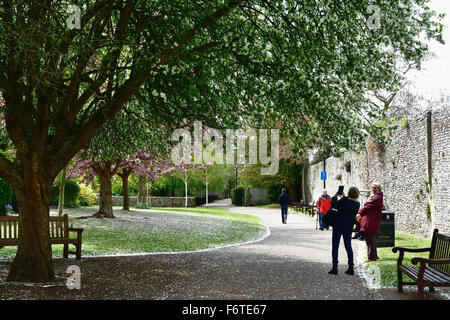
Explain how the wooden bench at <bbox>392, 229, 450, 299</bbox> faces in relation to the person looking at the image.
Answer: facing the viewer and to the left of the viewer

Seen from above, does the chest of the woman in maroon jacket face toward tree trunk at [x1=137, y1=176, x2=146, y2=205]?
no

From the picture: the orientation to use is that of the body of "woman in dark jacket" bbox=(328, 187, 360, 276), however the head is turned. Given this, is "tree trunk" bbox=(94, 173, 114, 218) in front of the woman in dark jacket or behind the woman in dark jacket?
in front

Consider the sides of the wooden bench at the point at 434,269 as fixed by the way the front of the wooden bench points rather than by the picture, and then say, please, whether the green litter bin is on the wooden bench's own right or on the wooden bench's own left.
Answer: on the wooden bench's own right

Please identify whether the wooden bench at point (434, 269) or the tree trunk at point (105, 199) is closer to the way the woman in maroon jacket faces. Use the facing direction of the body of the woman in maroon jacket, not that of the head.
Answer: the tree trunk

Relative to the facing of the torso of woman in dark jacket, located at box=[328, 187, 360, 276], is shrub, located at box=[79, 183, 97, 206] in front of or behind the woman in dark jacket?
in front

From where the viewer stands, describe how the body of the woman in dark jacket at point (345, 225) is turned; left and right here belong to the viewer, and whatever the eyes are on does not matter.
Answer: facing away from the viewer and to the left of the viewer

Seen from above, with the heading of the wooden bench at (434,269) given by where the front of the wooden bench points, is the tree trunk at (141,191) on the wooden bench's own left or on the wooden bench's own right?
on the wooden bench's own right

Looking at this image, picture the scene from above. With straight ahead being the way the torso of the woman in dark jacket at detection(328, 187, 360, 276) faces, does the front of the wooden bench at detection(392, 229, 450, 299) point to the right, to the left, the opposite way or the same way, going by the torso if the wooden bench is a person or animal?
to the left

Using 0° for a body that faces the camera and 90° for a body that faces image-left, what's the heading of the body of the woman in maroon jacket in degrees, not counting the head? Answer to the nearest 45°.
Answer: approximately 90°

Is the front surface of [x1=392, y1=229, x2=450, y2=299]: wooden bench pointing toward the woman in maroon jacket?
no

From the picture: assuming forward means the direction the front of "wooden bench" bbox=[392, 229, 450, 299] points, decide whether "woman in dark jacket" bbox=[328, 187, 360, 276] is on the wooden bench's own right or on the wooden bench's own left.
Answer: on the wooden bench's own right

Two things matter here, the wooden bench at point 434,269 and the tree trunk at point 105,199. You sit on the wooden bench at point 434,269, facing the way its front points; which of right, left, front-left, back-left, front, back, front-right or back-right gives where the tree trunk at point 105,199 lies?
right
